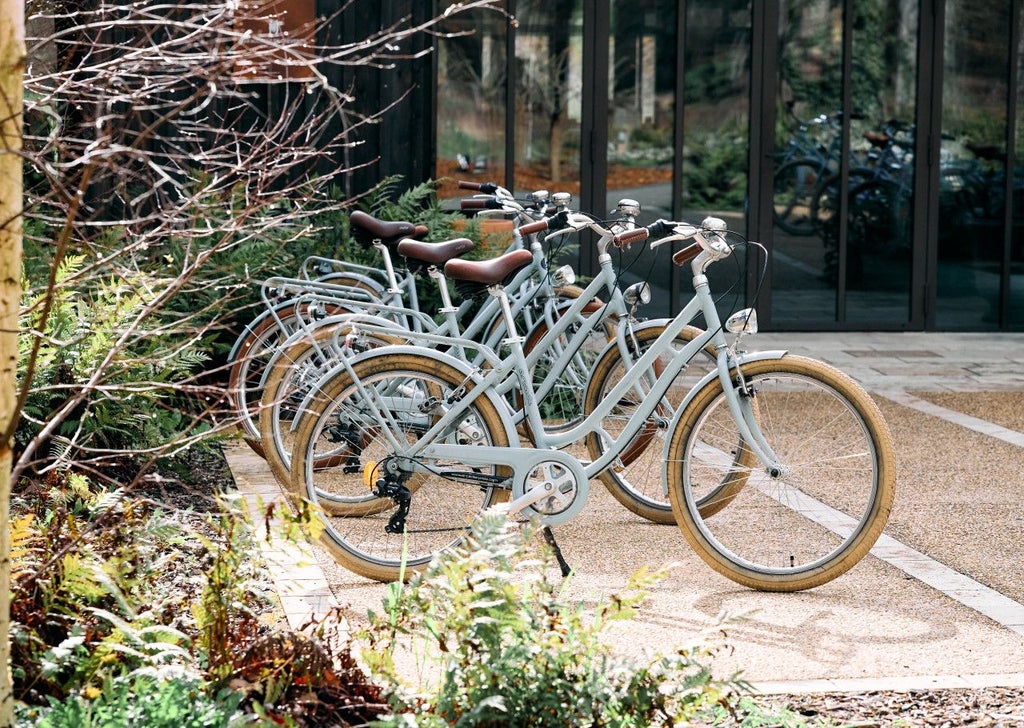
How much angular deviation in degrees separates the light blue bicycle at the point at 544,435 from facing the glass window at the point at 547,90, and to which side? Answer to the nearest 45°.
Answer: approximately 90° to its left

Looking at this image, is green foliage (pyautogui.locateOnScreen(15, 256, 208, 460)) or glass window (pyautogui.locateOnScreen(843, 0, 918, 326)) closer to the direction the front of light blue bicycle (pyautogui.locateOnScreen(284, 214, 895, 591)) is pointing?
the glass window

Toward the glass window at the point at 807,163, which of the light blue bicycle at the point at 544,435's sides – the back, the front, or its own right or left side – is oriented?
left

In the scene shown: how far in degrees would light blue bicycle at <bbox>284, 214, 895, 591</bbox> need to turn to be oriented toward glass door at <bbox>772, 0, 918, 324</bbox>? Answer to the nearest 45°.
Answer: approximately 90° to its left

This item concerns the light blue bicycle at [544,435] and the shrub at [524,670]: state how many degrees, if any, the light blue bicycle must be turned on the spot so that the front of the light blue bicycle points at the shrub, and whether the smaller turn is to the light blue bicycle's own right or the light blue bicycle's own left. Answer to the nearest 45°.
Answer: approximately 90° to the light blue bicycle's own right

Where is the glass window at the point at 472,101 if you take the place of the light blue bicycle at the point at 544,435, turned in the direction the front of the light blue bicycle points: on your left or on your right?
on your left

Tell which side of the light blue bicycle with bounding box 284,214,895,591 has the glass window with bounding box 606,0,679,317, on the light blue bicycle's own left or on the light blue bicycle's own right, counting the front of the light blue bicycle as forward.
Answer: on the light blue bicycle's own left

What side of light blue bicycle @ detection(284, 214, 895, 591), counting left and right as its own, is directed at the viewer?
right

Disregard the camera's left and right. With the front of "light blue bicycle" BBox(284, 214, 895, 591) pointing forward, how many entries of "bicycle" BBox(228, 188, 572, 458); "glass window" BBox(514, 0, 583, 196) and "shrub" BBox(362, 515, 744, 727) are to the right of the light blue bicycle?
1

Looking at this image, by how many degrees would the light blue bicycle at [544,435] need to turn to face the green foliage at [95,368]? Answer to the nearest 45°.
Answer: approximately 135° to its left

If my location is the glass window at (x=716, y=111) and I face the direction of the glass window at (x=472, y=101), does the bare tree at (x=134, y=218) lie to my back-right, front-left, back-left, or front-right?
front-left

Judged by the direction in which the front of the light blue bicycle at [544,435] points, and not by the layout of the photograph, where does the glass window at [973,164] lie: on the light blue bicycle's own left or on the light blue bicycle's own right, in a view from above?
on the light blue bicycle's own left

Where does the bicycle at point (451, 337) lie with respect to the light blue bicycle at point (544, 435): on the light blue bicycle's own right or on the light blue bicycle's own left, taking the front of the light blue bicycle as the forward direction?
on the light blue bicycle's own left

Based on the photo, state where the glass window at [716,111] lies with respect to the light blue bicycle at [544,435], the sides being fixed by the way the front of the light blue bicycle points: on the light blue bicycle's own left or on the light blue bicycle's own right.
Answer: on the light blue bicycle's own left
